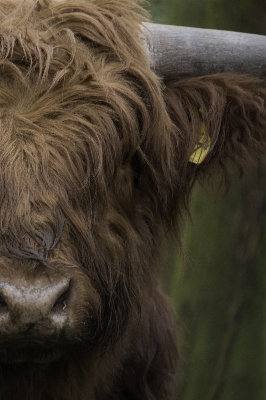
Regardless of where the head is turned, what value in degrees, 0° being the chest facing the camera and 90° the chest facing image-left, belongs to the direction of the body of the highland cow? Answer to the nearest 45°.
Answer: approximately 0°
